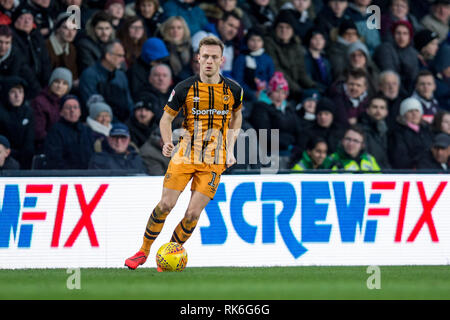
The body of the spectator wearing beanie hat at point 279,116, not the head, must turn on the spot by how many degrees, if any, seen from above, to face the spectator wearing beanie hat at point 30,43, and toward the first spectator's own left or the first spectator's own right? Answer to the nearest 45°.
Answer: approximately 90° to the first spectator's own right

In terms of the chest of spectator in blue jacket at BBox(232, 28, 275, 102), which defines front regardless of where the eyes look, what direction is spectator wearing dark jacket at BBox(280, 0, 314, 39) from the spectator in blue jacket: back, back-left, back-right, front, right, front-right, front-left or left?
back-left

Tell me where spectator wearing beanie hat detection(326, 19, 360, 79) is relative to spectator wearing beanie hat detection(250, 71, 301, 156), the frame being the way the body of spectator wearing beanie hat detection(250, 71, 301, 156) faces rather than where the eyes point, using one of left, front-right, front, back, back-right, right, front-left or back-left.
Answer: back-left

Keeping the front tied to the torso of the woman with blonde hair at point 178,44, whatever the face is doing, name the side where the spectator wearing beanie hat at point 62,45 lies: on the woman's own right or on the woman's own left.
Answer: on the woman's own right

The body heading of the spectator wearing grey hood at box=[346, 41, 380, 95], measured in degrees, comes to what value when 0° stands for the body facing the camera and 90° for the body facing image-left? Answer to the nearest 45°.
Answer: approximately 45°
